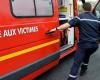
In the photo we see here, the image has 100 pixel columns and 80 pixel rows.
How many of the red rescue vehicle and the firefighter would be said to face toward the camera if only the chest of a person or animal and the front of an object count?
0

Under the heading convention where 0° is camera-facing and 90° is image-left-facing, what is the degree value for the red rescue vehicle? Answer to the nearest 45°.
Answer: approximately 225°

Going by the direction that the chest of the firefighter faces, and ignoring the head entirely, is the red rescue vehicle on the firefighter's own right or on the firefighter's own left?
on the firefighter's own left
